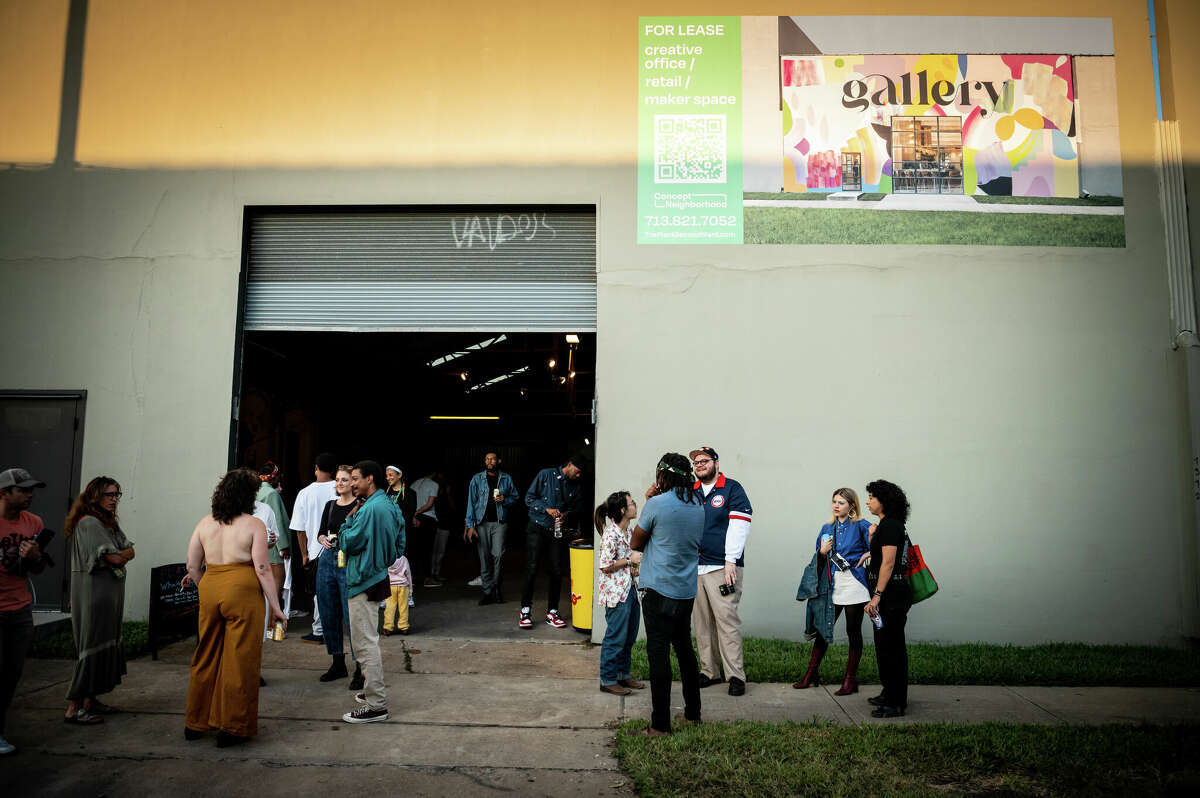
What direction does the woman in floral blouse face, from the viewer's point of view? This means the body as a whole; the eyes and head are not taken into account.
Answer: to the viewer's right

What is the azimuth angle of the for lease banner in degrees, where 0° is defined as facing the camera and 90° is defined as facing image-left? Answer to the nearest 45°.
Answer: approximately 0°

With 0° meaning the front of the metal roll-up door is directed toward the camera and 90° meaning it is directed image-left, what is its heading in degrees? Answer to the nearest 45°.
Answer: approximately 0°

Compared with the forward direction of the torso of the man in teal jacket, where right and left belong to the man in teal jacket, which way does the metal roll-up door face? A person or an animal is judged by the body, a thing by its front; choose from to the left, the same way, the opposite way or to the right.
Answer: to the left

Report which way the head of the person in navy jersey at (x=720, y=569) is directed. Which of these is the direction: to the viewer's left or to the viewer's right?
to the viewer's left

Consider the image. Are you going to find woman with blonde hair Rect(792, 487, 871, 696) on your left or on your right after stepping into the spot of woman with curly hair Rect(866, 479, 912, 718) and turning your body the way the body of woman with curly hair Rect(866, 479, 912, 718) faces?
on your right

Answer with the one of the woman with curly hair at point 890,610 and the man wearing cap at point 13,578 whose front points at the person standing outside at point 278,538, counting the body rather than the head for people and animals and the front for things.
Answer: the woman with curly hair

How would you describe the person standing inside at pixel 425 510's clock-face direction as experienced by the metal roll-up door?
The person standing inside is roughly at 6 o'clock from the metal roll-up door.

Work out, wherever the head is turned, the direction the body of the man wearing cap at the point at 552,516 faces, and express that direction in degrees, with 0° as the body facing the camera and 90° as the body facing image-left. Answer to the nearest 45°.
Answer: approximately 315°

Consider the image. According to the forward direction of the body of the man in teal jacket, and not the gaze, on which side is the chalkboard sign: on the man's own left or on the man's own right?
on the man's own right
